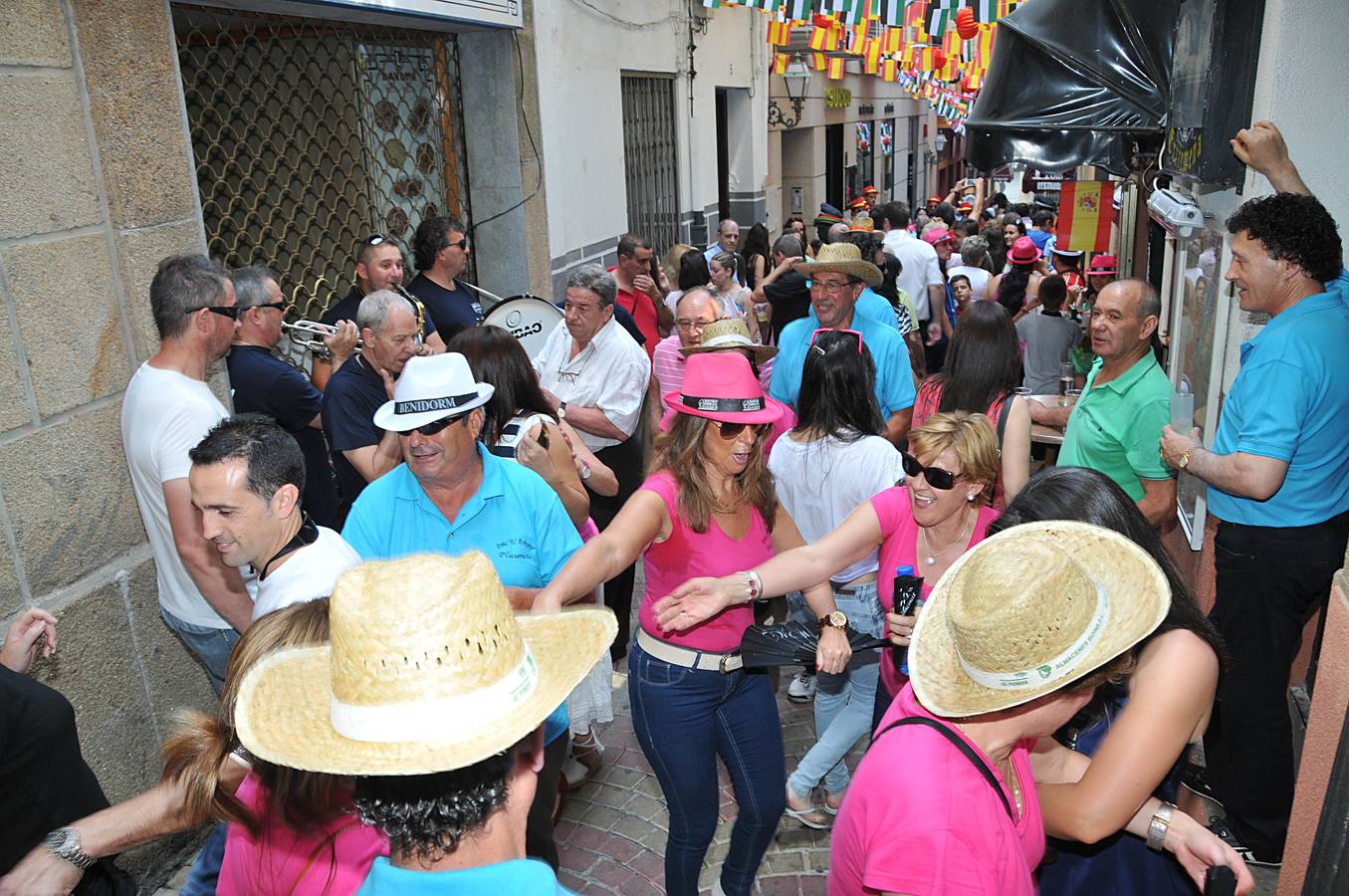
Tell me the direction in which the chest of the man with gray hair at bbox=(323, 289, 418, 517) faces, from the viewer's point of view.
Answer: to the viewer's right

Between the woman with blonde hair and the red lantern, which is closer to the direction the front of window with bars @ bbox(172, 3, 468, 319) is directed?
the woman with blonde hair

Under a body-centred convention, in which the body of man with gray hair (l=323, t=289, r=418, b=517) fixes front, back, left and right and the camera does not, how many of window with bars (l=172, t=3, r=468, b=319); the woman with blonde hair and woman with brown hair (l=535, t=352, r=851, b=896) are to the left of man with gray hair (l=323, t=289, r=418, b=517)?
1

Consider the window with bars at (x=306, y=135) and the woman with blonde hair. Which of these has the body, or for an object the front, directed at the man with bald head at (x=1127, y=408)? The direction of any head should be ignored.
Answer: the window with bars

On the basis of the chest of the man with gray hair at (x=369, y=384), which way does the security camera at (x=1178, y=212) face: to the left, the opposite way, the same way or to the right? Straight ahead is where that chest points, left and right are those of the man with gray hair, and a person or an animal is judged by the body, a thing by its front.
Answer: to the right

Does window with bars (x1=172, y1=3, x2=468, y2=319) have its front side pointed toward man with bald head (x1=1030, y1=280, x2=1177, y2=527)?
yes

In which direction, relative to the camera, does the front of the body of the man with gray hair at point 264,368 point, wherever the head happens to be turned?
to the viewer's right

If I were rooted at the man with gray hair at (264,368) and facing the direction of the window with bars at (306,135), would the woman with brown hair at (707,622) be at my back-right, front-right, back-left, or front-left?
back-right

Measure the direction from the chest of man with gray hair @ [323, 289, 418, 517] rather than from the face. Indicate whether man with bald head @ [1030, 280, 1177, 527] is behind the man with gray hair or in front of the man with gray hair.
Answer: in front

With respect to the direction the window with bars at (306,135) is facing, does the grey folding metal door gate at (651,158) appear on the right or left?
on its left
